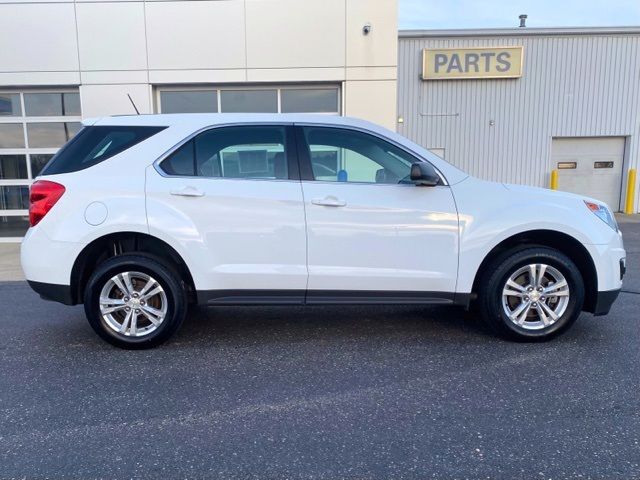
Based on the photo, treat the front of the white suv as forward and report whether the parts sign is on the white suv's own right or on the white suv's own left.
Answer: on the white suv's own left

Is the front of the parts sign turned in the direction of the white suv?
yes

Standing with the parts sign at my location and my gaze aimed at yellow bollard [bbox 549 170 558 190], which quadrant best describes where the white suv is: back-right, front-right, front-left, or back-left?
back-right

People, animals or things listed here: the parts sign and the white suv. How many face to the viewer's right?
1

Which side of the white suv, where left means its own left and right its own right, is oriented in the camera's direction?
right

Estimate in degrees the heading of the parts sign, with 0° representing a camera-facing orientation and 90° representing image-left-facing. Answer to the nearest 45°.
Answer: approximately 0°

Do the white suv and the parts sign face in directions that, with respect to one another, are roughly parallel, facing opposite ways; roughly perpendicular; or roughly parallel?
roughly perpendicular

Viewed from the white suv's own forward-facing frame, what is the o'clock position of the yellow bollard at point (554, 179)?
The yellow bollard is roughly at 10 o'clock from the white suv.

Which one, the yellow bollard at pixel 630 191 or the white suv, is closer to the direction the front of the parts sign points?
the white suv
